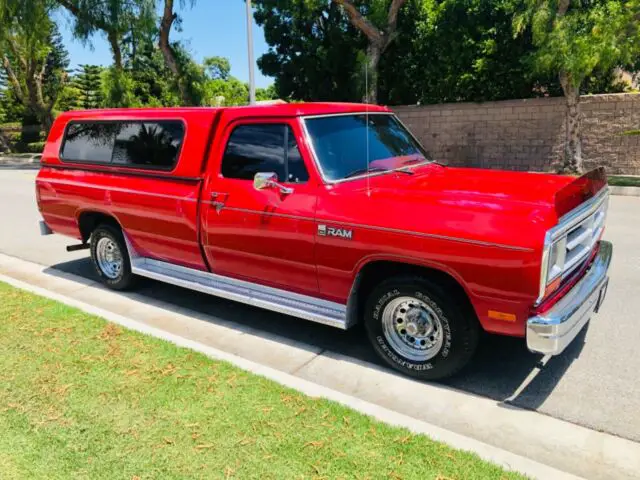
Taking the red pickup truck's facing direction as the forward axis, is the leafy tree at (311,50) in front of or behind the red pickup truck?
behind

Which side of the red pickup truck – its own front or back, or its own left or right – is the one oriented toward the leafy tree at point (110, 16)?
back

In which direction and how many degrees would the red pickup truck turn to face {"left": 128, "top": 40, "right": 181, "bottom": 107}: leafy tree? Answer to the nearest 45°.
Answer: approximately 135° to its left

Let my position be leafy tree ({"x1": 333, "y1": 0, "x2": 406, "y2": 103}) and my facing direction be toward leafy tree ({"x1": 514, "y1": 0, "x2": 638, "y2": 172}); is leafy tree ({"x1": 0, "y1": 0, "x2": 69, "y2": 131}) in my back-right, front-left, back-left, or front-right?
back-right

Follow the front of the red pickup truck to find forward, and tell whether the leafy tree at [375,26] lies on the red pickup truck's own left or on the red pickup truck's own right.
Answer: on the red pickup truck's own left

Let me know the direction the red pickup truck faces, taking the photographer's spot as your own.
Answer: facing the viewer and to the right of the viewer

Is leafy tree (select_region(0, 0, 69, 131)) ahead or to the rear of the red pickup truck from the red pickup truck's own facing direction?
to the rear
